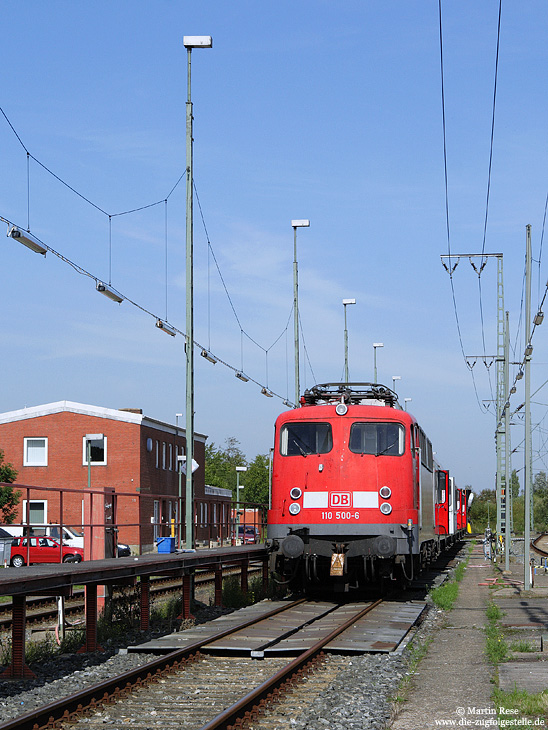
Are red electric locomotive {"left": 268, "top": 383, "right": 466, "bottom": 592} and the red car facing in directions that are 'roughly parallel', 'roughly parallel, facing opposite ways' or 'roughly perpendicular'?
roughly perpendicular

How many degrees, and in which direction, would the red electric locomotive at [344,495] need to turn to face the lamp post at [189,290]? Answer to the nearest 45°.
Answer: approximately 135° to its right

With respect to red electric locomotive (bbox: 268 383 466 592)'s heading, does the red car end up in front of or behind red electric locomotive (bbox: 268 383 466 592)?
behind

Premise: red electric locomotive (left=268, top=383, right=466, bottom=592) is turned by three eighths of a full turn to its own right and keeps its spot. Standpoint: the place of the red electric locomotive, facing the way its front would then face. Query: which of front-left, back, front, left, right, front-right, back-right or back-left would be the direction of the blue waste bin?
front-left

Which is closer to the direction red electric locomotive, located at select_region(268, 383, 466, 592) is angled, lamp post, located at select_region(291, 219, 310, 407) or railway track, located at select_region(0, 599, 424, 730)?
the railway track

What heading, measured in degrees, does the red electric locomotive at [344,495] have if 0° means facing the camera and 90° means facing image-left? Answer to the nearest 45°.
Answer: approximately 0°
